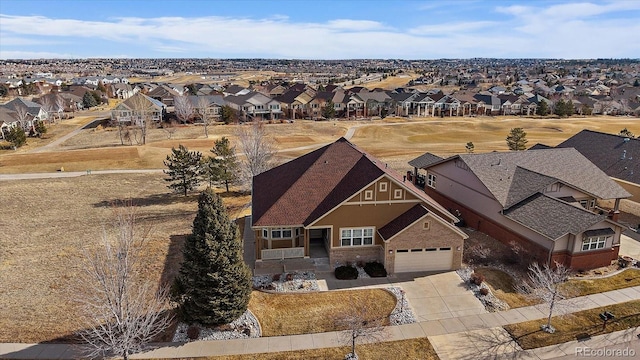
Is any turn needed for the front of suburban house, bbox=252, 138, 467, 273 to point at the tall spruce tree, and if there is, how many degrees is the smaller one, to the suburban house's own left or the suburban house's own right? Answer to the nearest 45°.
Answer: approximately 45° to the suburban house's own right

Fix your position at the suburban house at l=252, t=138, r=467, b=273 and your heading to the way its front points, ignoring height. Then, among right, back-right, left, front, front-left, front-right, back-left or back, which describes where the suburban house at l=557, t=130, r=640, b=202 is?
back-left

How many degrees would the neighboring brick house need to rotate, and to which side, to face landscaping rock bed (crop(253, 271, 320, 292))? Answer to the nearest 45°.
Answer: approximately 90° to its right

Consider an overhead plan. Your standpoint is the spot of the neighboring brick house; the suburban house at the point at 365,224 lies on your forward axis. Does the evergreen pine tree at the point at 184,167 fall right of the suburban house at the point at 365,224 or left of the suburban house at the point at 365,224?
right

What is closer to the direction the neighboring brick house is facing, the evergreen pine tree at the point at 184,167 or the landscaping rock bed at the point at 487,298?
the landscaping rock bed

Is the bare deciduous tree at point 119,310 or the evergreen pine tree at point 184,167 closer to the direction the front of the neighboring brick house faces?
the bare deciduous tree

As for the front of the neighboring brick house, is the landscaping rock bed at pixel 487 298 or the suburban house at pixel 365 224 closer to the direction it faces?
the landscaping rock bed

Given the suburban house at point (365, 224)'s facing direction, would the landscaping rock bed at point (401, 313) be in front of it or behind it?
in front

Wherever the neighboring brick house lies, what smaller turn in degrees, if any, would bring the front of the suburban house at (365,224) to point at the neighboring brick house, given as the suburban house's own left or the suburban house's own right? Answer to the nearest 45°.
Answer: approximately 135° to the suburban house's own left

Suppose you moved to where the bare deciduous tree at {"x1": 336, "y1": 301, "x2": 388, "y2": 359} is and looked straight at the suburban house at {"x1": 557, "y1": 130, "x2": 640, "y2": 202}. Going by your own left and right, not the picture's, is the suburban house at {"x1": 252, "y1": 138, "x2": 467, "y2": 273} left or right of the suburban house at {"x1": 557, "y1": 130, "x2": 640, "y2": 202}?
left

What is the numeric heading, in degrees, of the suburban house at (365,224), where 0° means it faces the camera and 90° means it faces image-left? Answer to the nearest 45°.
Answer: approximately 0°

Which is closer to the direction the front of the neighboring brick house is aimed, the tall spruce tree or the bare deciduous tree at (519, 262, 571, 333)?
the bare deciduous tree

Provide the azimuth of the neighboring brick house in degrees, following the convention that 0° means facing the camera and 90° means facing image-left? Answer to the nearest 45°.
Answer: approximately 315°
